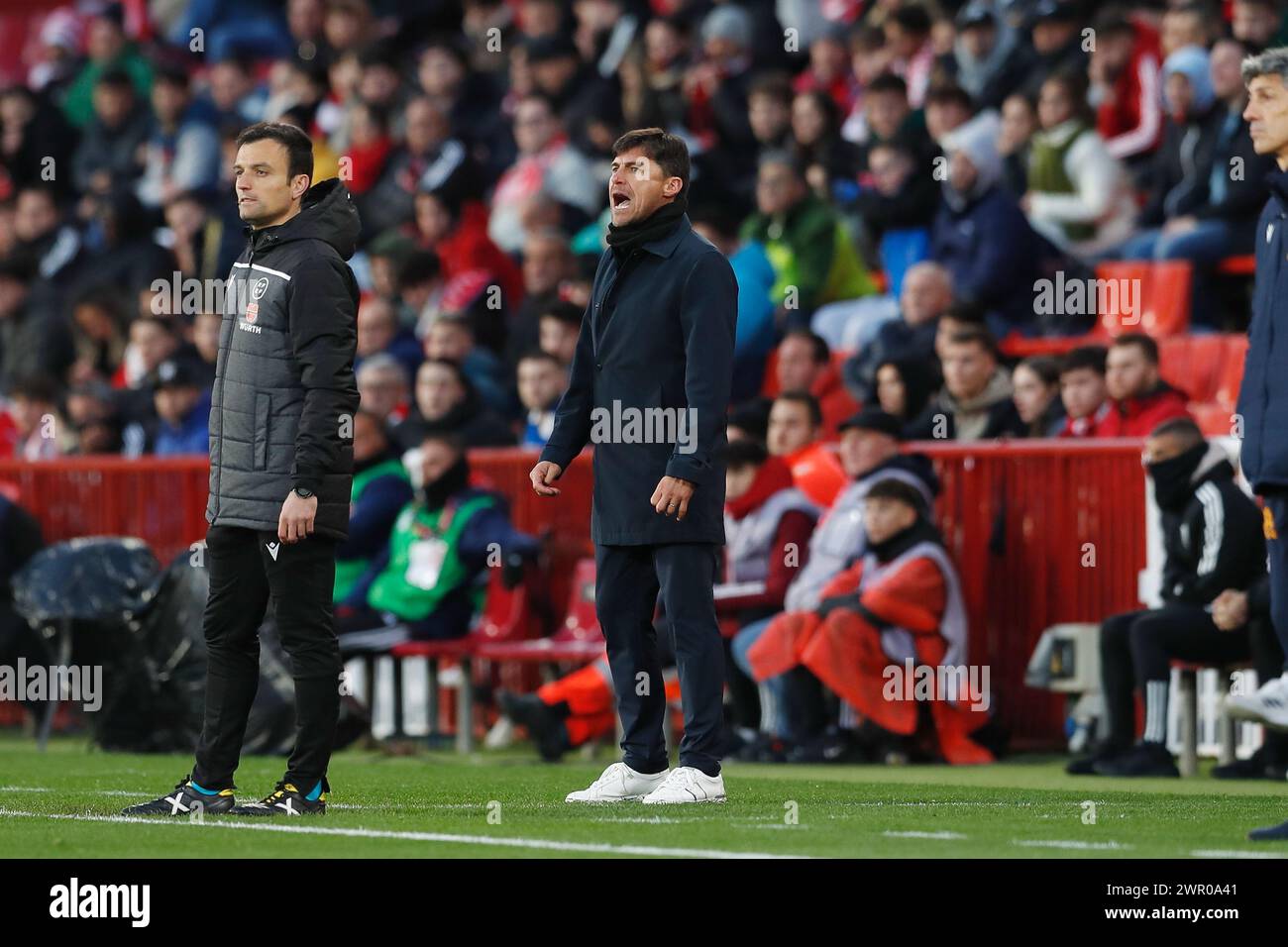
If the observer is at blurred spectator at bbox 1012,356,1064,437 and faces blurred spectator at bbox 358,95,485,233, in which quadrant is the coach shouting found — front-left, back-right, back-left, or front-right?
back-left

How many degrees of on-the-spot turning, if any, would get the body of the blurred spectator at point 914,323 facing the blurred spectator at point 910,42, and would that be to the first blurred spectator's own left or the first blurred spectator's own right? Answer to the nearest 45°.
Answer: approximately 135° to the first blurred spectator's own right

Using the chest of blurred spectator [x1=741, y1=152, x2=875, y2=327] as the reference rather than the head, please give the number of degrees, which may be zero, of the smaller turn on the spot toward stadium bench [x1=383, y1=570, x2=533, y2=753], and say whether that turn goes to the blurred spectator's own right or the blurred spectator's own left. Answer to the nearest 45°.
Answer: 0° — they already face it

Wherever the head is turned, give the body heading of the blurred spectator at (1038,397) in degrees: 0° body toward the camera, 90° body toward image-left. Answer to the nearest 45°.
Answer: approximately 45°

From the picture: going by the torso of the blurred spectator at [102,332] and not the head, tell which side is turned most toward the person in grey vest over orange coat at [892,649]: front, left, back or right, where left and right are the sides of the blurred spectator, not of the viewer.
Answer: left

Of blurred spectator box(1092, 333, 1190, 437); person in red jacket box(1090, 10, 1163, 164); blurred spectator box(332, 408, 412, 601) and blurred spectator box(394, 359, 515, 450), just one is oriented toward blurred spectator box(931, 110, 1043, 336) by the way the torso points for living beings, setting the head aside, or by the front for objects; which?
the person in red jacket

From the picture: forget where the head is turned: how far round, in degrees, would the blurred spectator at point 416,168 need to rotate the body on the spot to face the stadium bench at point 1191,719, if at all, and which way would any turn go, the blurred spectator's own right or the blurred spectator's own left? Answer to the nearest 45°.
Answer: approximately 90° to the blurred spectator's own left

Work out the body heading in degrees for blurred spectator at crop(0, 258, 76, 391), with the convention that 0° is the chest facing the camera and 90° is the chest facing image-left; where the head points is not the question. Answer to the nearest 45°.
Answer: approximately 45°
